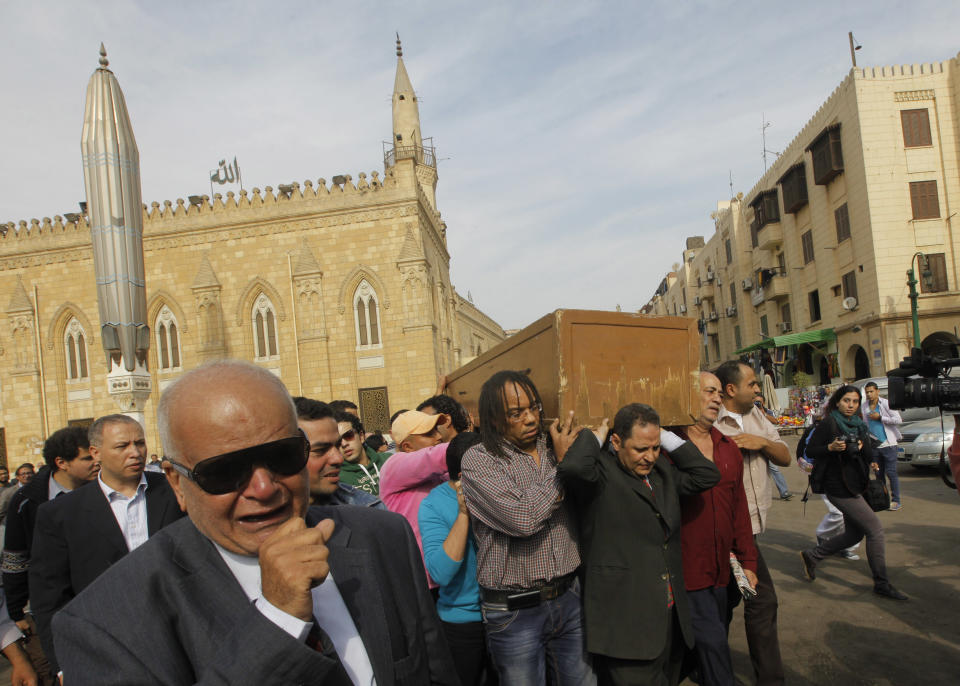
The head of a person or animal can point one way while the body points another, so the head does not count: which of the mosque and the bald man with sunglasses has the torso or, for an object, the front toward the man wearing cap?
the mosque

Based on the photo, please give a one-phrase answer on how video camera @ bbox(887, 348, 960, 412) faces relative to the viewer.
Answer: facing to the left of the viewer

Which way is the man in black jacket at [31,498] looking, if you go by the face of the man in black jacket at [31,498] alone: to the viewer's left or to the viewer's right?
to the viewer's right

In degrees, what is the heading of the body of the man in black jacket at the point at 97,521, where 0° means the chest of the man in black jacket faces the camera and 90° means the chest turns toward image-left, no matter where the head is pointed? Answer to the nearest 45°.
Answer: approximately 315°
